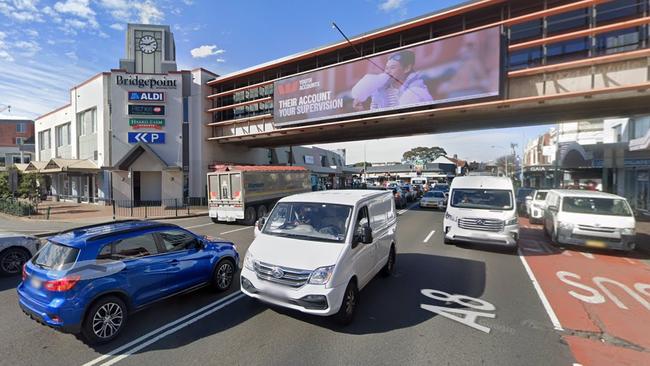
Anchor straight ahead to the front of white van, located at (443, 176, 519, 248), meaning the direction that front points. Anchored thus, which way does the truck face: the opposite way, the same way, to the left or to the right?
the opposite way

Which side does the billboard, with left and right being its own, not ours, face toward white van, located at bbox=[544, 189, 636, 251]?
left

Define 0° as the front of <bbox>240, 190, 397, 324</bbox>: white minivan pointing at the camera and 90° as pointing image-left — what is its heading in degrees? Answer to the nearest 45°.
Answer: approximately 45°

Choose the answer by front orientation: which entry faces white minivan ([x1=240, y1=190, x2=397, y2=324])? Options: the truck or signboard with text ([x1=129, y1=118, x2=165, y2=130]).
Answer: the signboard with text

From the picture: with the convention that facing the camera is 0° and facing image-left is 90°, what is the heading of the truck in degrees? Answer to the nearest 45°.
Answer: approximately 225°

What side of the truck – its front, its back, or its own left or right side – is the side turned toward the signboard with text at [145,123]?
left

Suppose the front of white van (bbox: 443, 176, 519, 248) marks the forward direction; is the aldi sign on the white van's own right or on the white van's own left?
on the white van's own right

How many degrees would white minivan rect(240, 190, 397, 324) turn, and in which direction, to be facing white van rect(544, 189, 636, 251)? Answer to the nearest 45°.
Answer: approximately 180°

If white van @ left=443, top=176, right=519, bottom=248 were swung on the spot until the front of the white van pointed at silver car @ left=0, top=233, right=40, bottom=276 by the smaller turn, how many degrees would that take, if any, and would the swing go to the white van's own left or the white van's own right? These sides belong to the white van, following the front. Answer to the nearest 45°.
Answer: approximately 45° to the white van's own right

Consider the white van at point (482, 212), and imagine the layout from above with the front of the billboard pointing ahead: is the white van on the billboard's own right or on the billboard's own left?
on the billboard's own left
